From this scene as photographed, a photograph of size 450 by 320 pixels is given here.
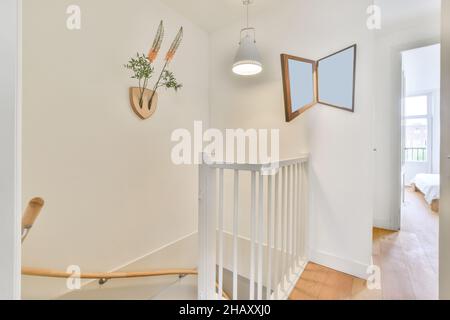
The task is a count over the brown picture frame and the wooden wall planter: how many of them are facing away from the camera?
0

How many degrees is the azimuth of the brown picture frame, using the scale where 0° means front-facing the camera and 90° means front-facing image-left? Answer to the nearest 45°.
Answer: approximately 315°

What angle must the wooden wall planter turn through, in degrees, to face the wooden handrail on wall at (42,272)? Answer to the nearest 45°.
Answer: approximately 90° to its right

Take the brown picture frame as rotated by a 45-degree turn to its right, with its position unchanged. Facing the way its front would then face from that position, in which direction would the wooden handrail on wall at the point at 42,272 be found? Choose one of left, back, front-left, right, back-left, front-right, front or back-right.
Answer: front-right

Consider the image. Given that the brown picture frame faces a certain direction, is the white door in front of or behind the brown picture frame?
in front

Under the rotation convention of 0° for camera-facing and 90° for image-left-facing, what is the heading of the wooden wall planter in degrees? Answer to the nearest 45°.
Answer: approximately 315°

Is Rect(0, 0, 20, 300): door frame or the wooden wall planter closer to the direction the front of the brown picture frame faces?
the door frame

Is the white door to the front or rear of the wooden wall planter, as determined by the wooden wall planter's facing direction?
to the front
